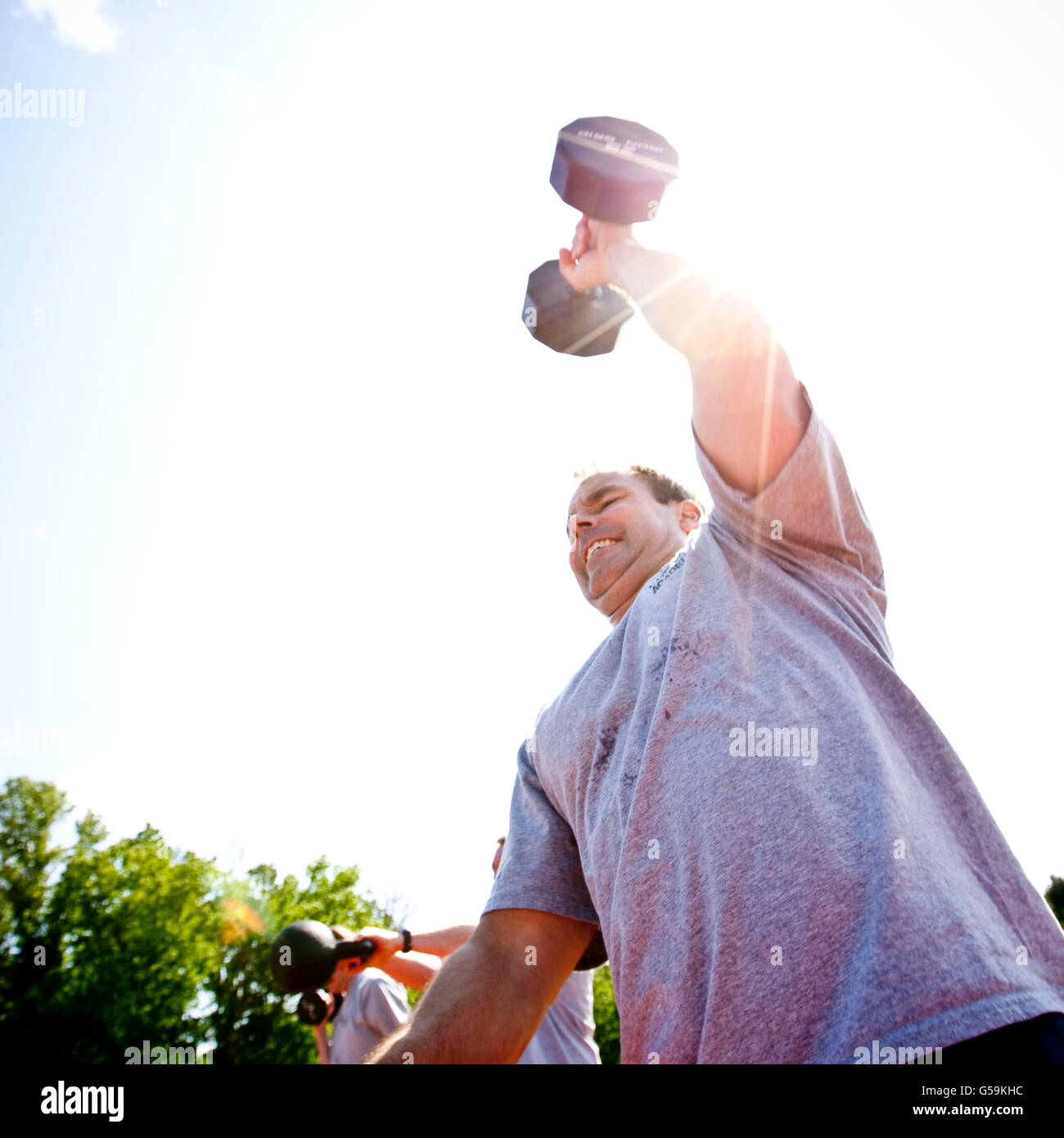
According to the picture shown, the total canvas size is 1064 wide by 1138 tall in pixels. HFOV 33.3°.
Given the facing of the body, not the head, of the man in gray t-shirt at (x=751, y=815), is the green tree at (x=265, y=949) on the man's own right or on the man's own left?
on the man's own right

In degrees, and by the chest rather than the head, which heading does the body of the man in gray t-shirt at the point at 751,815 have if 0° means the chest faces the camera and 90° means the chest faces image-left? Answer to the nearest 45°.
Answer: approximately 45°

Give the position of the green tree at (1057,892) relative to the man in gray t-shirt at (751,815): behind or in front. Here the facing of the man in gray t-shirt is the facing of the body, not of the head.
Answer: behind

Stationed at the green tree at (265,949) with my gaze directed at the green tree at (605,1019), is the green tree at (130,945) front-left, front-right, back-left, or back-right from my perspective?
back-right

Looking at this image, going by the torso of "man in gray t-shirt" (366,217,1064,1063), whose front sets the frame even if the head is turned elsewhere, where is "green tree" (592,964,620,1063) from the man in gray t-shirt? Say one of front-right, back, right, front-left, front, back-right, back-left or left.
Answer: back-right

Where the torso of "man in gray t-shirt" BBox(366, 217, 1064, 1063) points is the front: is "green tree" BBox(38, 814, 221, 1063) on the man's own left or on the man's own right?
on the man's own right
